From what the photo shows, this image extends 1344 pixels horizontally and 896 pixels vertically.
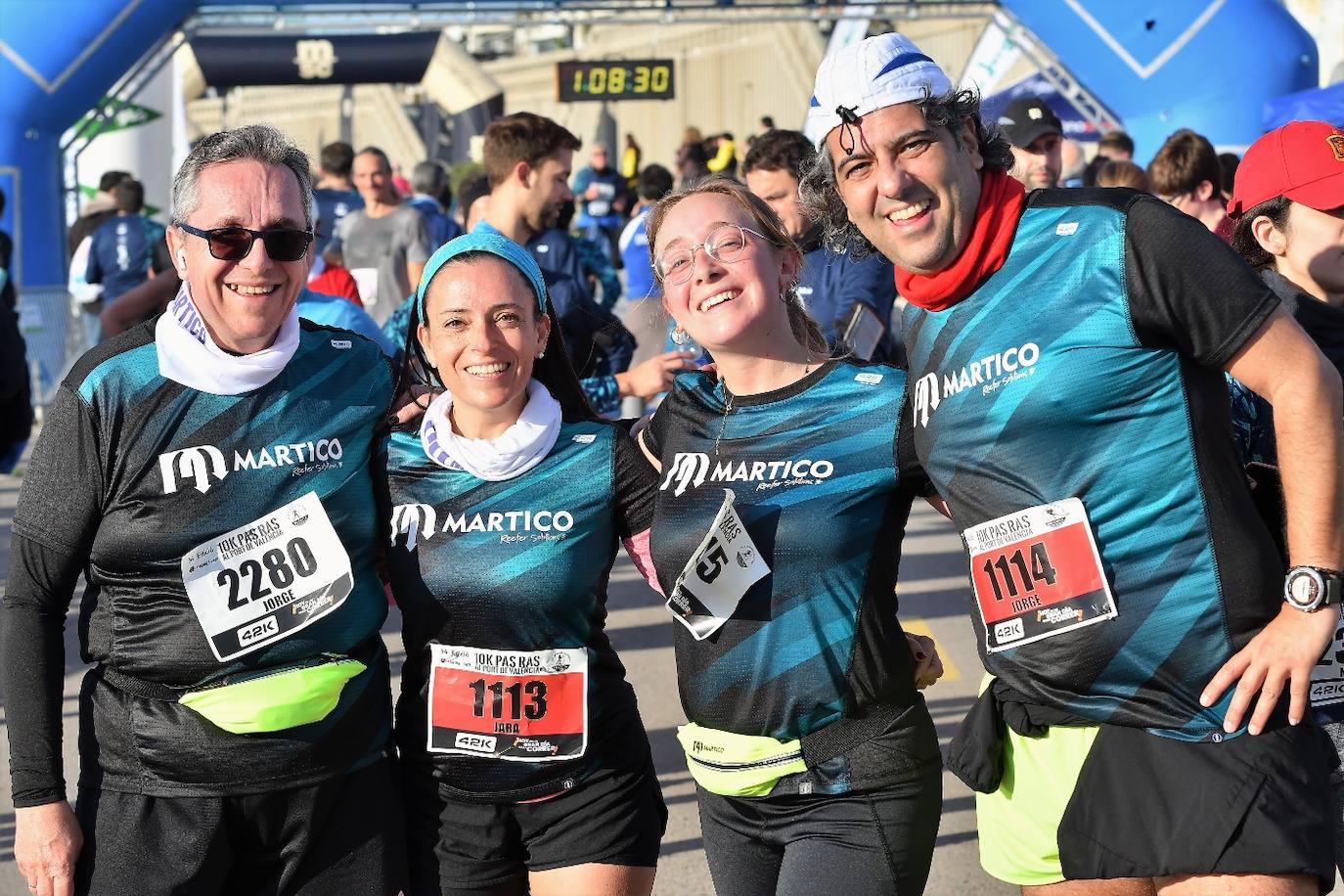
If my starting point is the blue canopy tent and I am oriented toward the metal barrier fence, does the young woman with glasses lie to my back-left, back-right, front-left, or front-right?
front-left

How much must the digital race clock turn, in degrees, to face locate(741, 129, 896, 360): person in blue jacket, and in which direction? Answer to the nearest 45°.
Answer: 0° — it already faces them

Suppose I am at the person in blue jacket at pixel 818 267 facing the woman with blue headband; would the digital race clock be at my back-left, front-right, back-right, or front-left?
back-right

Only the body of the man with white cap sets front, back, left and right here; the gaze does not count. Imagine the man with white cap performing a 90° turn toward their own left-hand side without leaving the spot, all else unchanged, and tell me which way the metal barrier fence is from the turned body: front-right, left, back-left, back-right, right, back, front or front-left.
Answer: back

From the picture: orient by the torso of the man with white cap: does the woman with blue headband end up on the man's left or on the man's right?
on the man's right

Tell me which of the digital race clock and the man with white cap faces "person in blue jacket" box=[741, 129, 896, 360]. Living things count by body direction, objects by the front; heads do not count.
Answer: the digital race clock

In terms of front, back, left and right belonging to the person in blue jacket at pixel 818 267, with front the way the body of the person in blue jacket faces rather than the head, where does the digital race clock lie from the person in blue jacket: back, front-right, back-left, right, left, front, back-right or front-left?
back-right

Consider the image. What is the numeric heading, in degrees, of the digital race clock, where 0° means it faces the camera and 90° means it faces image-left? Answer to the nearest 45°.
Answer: approximately 0°

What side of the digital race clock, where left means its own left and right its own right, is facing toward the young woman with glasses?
front

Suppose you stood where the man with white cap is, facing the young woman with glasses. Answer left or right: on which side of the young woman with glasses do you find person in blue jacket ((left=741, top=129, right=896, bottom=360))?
right

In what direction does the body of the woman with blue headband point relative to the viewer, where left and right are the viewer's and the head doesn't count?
facing the viewer

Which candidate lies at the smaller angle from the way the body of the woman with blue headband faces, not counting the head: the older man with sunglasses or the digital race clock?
the older man with sunglasses

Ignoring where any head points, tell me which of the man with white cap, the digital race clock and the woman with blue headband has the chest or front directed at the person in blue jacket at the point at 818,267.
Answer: the digital race clock

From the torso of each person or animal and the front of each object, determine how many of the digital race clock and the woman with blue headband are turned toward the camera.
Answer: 2
